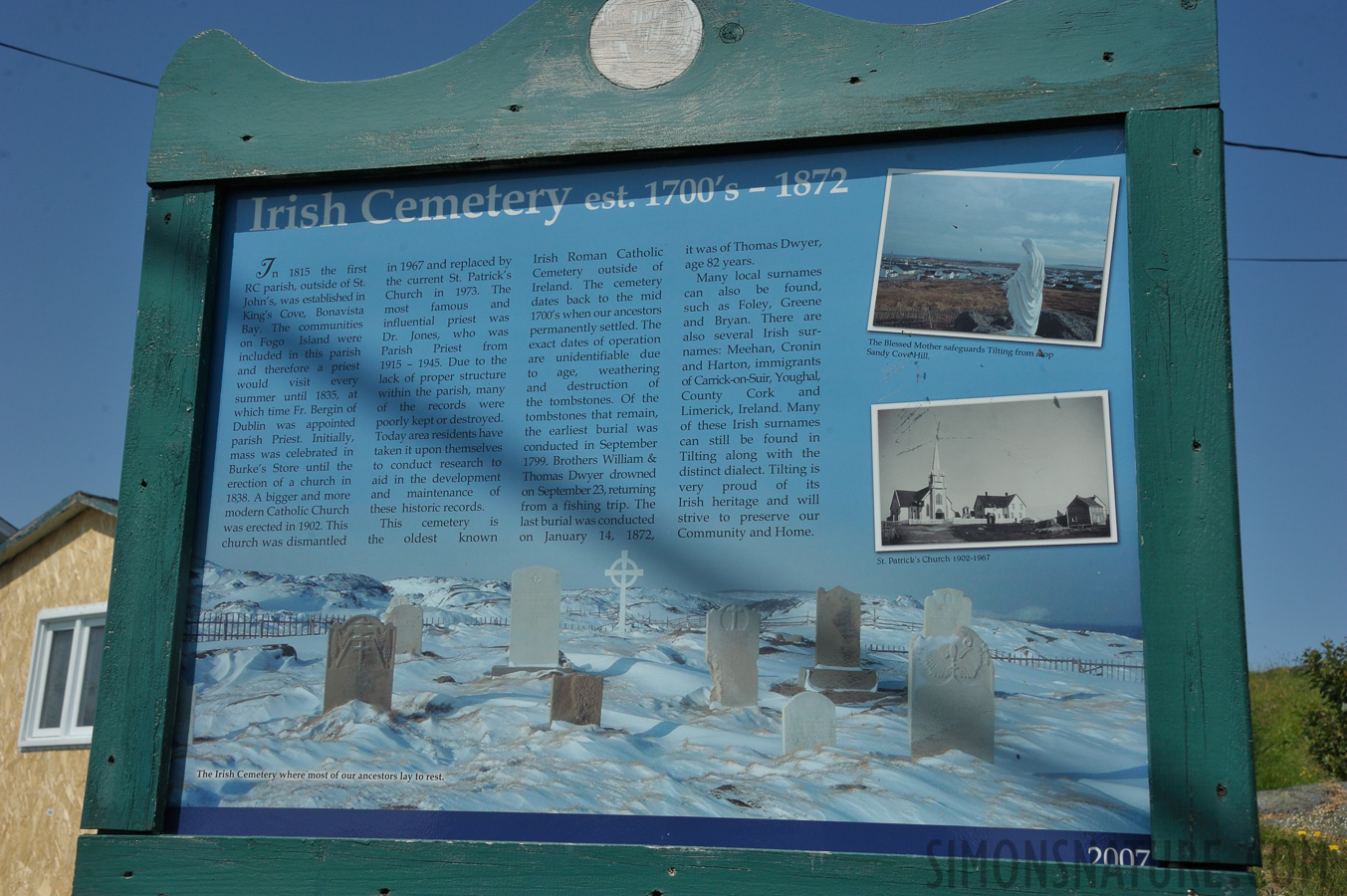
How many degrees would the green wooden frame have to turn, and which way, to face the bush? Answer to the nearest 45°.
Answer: approximately 135° to its left

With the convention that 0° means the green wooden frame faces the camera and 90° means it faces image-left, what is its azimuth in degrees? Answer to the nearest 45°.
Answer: approximately 0°

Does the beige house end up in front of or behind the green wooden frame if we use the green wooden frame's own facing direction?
behind

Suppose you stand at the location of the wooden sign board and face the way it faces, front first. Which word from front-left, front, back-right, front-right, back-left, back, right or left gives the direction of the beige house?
back-right

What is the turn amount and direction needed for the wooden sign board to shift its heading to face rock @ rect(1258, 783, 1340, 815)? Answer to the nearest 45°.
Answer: approximately 135° to its left
